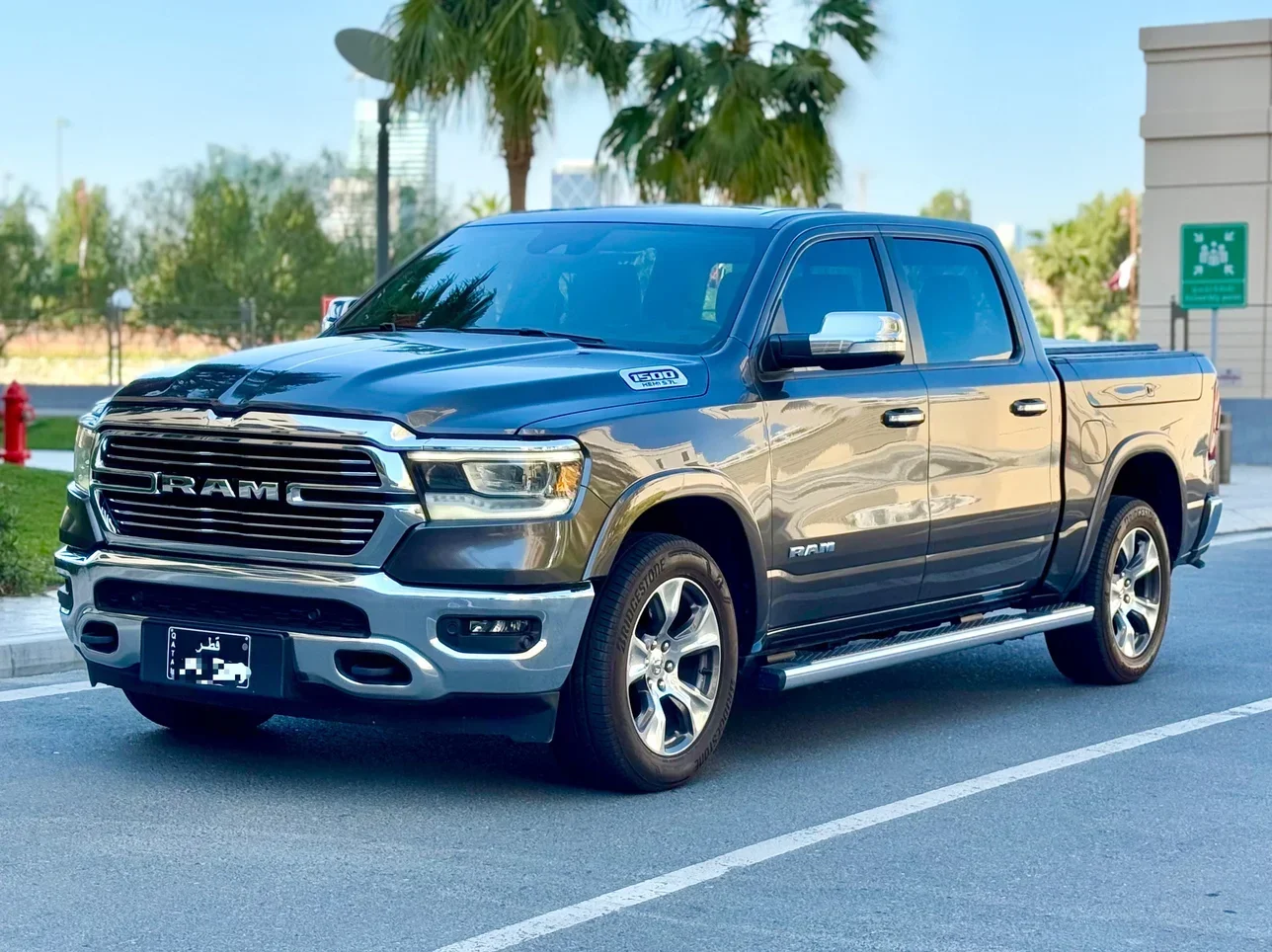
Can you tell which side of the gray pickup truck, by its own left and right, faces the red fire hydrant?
right

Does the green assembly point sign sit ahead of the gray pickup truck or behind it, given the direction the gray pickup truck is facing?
behind

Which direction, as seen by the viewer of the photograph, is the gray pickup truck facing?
facing the viewer and to the left of the viewer

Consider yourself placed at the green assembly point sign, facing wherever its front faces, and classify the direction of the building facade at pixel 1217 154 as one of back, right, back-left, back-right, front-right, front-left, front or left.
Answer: back

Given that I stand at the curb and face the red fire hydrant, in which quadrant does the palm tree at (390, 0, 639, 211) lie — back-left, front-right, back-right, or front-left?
front-right

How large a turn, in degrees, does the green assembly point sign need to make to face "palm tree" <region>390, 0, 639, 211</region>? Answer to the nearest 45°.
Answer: approximately 90° to its right

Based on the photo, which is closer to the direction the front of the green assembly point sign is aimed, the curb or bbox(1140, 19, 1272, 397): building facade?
the curb

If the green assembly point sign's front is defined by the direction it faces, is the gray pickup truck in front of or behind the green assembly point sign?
in front

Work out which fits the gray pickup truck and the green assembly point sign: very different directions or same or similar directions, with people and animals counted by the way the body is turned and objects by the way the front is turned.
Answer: same or similar directions

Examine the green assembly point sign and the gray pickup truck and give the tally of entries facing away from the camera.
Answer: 0

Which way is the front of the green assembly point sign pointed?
toward the camera

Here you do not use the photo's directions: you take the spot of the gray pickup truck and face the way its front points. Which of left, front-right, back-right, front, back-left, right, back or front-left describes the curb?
right
